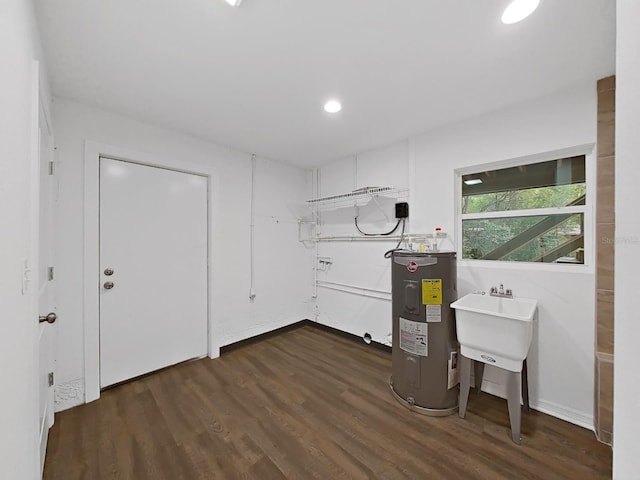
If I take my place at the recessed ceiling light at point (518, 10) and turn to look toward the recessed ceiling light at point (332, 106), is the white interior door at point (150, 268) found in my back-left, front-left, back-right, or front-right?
front-left

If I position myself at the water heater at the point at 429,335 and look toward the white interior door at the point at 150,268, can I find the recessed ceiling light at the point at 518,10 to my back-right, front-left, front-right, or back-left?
back-left

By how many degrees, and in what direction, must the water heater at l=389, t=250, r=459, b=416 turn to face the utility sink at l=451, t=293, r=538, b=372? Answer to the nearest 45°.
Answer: approximately 135° to its left

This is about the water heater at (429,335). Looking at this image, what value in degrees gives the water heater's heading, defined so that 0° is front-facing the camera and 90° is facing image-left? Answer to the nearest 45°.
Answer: approximately 45°

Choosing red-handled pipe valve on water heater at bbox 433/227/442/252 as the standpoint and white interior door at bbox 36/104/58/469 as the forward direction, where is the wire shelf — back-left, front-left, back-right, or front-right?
front-right
